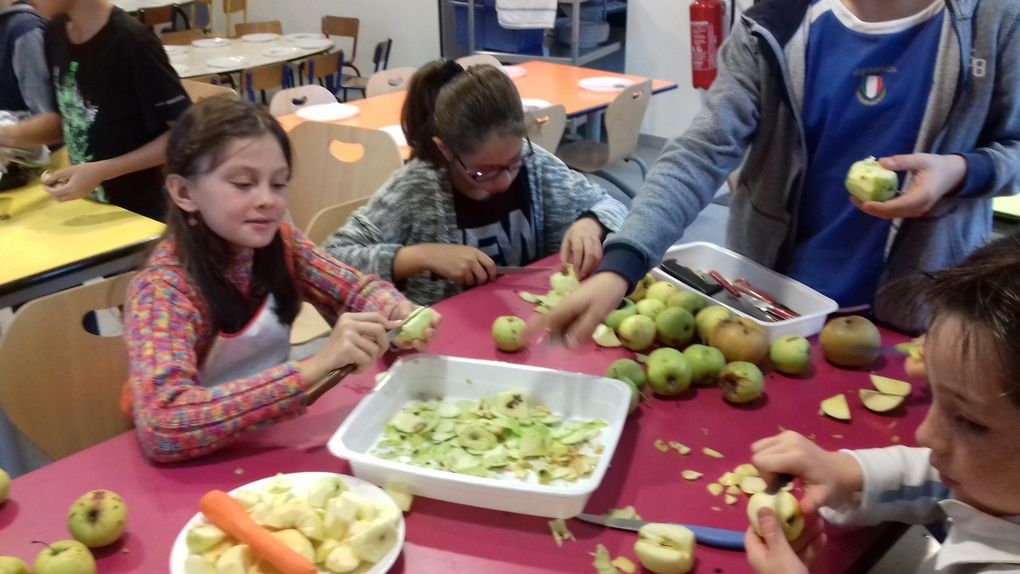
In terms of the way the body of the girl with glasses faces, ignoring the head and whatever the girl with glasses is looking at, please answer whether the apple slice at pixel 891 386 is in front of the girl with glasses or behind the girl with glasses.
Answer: in front

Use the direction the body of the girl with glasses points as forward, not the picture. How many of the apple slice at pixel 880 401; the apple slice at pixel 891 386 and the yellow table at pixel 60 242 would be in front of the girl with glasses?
2

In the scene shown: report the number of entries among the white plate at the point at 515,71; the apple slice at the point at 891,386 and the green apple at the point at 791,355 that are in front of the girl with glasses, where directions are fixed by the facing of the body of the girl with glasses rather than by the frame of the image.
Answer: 2

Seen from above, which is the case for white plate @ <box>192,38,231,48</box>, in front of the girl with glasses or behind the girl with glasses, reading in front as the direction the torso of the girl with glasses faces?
behind

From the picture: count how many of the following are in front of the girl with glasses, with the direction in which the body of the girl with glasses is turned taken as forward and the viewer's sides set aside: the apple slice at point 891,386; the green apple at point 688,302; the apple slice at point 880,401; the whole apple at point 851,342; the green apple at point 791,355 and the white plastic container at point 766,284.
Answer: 6

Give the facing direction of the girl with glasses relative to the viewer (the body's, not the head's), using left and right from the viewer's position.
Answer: facing the viewer and to the right of the viewer

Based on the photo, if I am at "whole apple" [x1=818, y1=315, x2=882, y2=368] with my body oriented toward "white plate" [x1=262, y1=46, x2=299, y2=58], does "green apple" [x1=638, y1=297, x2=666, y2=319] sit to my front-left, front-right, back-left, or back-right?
front-left

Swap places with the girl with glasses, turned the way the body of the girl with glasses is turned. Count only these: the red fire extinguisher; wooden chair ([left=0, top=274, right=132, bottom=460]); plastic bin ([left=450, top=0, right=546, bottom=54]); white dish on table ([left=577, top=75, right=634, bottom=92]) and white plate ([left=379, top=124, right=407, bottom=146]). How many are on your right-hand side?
1

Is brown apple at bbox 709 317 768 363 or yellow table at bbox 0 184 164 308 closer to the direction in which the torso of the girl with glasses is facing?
the brown apple

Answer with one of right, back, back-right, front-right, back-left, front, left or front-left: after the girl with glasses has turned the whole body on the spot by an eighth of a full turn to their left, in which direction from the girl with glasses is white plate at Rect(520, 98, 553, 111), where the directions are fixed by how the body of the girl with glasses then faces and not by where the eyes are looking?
left

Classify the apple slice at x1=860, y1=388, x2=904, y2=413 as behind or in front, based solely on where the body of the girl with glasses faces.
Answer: in front

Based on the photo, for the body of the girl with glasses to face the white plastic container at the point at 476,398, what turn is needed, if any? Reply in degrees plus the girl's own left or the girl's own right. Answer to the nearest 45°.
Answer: approximately 45° to the girl's own right

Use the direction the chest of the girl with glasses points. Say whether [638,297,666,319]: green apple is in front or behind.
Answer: in front
